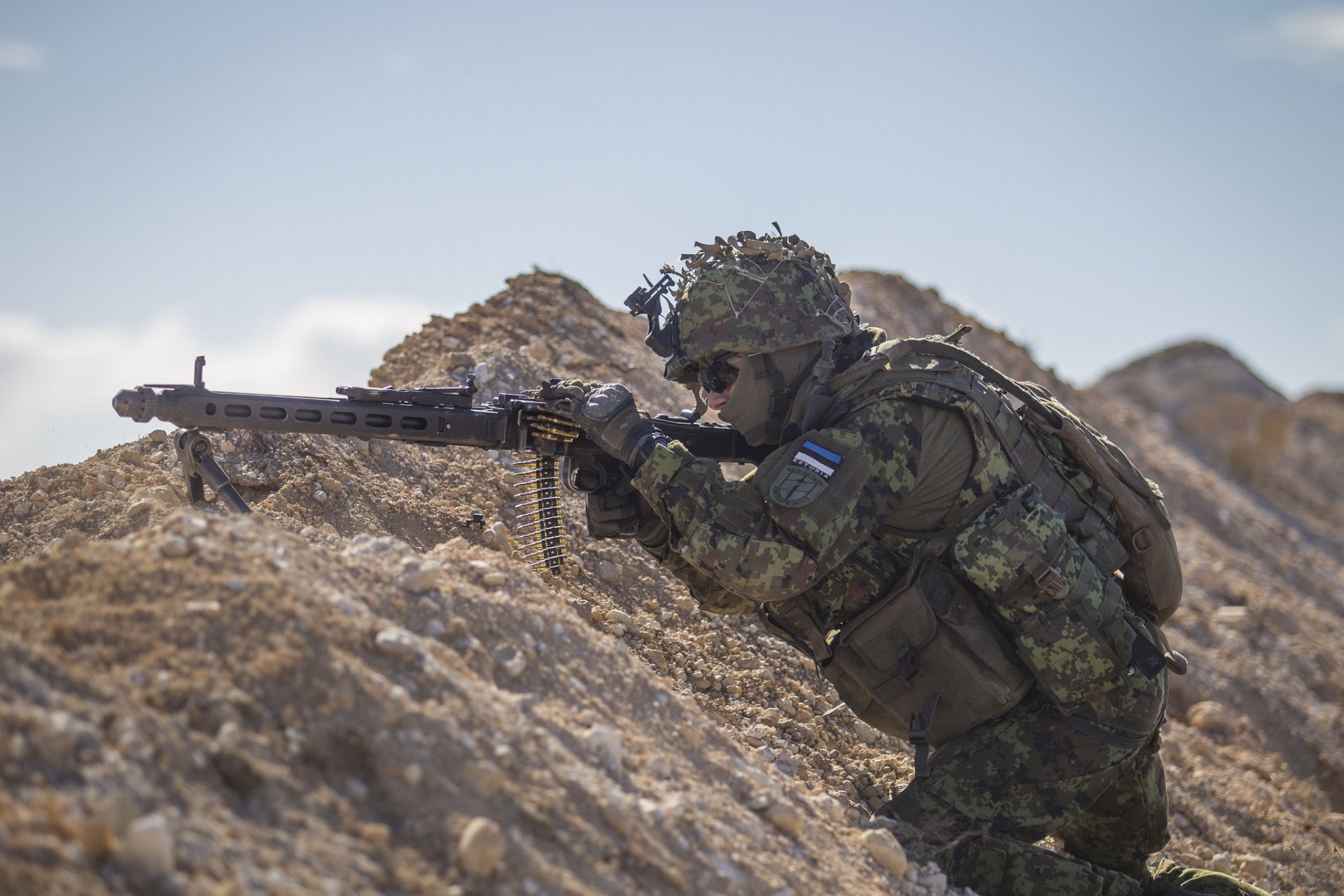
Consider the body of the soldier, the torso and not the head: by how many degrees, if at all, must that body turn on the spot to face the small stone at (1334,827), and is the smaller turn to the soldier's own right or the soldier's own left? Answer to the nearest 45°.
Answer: approximately 135° to the soldier's own right

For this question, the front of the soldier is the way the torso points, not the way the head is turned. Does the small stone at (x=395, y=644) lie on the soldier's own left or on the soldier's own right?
on the soldier's own left

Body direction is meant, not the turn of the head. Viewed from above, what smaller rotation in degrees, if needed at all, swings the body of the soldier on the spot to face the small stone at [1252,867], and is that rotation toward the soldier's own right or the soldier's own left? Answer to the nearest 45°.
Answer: approximately 135° to the soldier's own right

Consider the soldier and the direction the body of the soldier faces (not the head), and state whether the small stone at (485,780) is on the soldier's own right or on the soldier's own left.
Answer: on the soldier's own left

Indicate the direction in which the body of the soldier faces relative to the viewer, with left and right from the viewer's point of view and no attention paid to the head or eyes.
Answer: facing to the left of the viewer

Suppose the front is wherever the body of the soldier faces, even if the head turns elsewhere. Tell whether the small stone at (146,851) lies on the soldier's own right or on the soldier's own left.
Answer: on the soldier's own left

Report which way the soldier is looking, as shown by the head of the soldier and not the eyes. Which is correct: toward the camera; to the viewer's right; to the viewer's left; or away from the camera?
to the viewer's left
